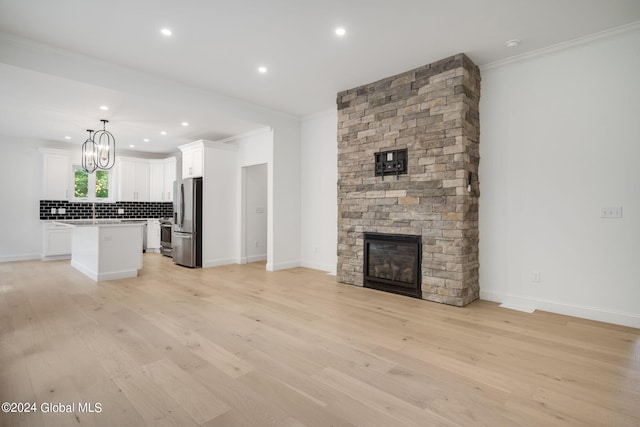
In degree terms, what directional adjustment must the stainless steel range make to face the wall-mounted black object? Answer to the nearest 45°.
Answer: approximately 90° to its left

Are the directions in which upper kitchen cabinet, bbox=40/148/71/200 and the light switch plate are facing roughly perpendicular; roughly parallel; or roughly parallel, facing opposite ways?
roughly perpendicular

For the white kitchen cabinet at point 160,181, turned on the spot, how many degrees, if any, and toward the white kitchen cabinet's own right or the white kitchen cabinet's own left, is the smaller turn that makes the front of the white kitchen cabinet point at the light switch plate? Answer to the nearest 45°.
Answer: approximately 45° to the white kitchen cabinet's own left

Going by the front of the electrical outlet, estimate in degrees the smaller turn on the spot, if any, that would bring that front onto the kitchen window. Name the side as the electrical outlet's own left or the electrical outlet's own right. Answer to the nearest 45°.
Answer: approximately 90° to the electrical outlet's own right

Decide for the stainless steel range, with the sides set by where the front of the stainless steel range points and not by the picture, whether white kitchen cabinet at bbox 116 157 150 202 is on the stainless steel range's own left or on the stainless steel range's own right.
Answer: on the stainless steel range's own right

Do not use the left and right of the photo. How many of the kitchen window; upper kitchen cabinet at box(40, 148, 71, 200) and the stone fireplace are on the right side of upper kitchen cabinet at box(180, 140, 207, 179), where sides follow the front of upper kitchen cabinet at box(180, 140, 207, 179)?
2

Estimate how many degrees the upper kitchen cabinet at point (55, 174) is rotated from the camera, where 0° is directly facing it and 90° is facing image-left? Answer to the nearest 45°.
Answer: approximately 0°

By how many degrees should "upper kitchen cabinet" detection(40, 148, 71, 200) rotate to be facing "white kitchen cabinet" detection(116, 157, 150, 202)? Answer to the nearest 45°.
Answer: approximately 90° to its left

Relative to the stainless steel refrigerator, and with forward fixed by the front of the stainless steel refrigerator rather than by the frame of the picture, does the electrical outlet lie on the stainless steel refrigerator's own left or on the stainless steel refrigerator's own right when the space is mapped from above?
on the stainless steel refrigerator's own left

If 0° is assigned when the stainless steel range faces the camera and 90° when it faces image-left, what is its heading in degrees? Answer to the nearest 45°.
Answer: approximately 45°

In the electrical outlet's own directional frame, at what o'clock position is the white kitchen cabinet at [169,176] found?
The white kitchen cabinet is roughly at 3 o'clock from the electrical outlet.

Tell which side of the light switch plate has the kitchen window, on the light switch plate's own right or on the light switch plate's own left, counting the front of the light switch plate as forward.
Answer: on the light switch plate's own right
